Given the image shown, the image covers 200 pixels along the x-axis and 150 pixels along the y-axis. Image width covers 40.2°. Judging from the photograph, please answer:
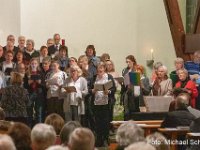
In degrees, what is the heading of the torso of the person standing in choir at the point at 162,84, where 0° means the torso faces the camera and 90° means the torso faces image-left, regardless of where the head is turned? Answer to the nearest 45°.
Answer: approximately 45°

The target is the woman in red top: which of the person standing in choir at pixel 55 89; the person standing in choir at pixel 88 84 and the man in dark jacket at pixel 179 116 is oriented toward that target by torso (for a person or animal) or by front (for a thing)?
the man in dark jacket

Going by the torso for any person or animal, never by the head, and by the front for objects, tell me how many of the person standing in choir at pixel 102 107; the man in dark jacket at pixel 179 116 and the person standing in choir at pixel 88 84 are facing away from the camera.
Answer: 1

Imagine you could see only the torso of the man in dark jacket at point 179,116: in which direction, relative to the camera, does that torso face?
away from the camera

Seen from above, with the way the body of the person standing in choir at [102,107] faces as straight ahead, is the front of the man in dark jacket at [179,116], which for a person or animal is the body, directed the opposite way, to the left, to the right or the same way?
the opposite way

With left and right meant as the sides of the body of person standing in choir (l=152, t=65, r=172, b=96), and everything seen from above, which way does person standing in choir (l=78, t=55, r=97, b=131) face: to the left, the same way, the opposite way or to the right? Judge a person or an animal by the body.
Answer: the same way

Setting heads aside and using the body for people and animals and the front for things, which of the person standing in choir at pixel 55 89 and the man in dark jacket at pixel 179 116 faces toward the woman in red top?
the man in dark jacket

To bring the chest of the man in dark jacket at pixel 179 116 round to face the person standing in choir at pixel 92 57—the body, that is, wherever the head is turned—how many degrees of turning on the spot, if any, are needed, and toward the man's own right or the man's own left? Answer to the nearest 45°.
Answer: approximately 45° to the man's own left

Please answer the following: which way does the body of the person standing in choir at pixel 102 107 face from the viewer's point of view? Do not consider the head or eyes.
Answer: toward the camera

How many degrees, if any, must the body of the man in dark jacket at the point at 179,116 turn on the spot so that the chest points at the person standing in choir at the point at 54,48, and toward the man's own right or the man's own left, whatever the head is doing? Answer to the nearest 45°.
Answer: approximately 45° to the man's own left

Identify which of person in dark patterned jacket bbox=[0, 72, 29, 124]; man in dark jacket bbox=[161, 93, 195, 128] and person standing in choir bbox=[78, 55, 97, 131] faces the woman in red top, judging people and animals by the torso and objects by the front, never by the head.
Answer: the man in dark jacket

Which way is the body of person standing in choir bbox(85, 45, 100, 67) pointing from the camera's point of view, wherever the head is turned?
toward the camera

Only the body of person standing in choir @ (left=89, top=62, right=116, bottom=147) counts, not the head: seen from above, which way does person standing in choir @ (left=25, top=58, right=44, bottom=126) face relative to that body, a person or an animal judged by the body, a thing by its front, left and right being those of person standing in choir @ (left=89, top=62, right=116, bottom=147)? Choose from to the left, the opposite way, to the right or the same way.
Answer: the same way

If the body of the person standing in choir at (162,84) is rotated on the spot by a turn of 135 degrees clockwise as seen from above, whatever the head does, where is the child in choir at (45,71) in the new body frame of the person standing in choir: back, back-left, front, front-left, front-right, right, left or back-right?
left

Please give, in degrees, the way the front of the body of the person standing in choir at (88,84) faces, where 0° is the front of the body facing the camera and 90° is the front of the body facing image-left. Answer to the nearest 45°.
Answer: approximately 45°
